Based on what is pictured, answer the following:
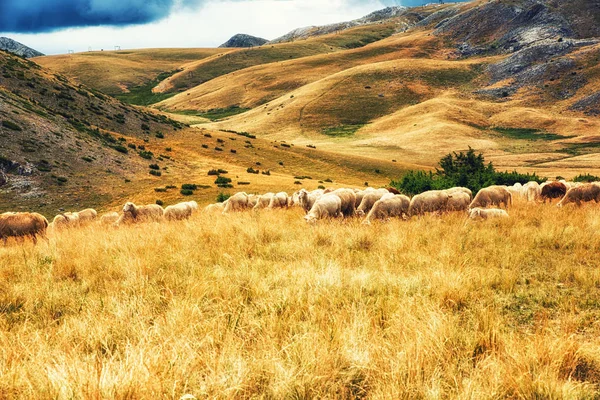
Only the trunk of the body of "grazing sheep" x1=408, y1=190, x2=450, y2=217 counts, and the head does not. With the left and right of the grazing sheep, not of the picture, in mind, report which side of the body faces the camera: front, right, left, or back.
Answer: left

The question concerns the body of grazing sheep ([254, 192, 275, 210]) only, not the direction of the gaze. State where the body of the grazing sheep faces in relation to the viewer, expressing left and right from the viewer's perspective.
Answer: facing to the left of the viewer

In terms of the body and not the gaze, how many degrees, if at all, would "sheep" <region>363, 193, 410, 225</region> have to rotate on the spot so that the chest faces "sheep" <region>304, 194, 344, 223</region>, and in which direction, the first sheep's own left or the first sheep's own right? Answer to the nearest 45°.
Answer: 0° — it already faces it

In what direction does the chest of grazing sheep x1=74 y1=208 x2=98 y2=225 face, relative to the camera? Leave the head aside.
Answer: to the viewer's left

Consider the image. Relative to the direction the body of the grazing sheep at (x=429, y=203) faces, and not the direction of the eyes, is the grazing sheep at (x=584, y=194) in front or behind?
behind

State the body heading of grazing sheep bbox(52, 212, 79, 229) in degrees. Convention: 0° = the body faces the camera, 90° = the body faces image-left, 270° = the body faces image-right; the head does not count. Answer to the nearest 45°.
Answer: approximately 90°

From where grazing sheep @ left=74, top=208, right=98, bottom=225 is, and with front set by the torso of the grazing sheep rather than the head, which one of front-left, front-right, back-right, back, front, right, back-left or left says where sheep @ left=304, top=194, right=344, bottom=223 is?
back-left

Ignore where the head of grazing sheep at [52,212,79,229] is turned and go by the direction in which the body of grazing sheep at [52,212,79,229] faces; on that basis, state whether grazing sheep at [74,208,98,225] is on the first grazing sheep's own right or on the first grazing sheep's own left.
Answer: on the first grazing sheep's own right
